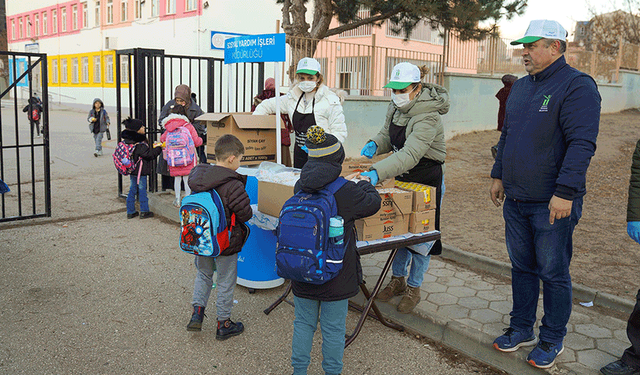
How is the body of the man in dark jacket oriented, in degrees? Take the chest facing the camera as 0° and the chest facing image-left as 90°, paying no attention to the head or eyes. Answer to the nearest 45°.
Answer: approximately 45°

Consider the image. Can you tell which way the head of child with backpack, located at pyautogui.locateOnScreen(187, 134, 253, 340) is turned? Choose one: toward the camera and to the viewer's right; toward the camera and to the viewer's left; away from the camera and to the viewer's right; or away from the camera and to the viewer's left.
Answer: away from the camera and to the viewer's right

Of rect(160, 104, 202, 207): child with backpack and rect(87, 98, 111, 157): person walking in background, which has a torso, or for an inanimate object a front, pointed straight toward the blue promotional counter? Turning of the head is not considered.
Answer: the person walking in background

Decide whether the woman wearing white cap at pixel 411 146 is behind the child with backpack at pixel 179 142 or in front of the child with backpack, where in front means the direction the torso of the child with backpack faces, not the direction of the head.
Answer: behind

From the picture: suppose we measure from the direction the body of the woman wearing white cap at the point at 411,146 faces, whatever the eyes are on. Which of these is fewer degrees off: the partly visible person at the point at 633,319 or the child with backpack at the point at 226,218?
the child with backpack

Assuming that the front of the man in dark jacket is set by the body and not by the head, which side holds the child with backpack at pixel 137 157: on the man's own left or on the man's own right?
on the man's own right

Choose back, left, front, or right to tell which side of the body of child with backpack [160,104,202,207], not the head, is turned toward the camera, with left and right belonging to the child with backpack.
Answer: back

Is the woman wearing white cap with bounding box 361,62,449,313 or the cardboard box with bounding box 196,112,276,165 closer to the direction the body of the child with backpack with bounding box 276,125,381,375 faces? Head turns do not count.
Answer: the woman wearing white cap

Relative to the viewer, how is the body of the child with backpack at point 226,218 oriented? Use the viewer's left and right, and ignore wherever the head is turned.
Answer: facing away from the viewer and to the right of the viewer
